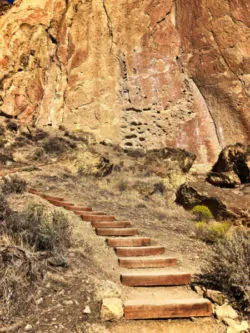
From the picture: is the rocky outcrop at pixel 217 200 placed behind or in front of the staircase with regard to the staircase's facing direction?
behind

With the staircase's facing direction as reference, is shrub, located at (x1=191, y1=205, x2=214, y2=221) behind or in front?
behind

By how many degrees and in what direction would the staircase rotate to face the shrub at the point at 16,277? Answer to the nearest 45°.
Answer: approximately 45° to its right

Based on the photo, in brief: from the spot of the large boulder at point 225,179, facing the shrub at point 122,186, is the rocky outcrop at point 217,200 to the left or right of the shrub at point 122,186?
left

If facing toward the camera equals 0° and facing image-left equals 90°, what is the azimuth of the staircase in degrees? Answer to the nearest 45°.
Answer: approximately 0°

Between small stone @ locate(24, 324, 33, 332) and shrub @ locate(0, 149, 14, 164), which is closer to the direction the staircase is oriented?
the small stone

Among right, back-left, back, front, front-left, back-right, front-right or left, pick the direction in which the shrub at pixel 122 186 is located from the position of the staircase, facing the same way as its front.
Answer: back

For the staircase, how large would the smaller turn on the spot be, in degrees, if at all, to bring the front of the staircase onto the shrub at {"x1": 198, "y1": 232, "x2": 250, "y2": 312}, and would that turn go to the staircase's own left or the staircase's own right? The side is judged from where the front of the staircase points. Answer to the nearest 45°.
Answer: approximately 45° to the staircase's own left
